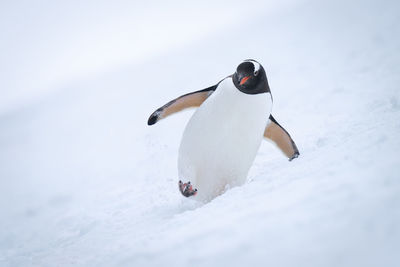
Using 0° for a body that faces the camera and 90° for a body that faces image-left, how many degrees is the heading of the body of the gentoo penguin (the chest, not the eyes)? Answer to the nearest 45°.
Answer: approximately 0°
